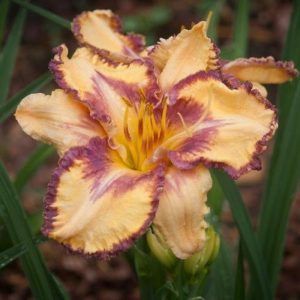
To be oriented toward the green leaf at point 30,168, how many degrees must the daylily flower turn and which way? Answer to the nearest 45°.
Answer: approximately 135° to its right

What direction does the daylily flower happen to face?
toward the camera
